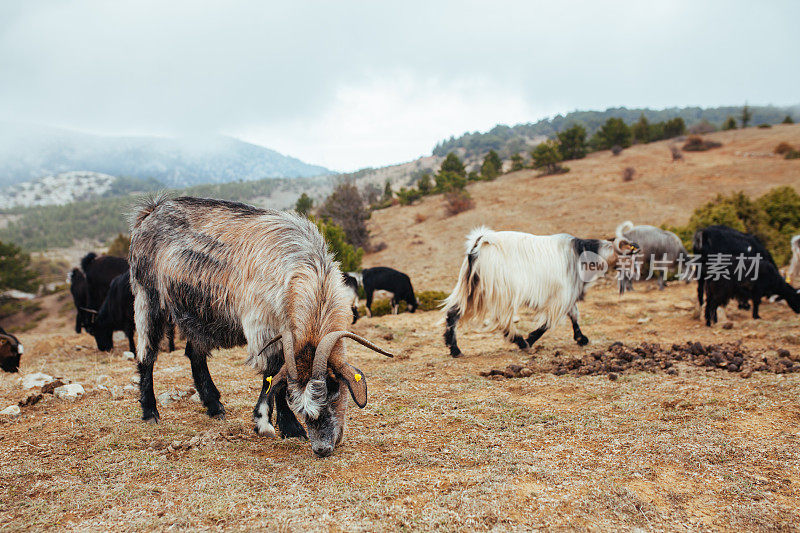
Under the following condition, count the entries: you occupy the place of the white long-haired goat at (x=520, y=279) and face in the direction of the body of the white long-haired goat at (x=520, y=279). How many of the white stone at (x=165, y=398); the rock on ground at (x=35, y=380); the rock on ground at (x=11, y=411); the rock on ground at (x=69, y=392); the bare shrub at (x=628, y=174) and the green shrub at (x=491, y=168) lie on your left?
2

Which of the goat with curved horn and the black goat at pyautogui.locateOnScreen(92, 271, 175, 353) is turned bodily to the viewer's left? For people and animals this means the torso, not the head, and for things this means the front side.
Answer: the black goat

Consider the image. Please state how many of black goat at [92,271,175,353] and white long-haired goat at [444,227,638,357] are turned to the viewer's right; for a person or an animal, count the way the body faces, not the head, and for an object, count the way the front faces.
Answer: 1

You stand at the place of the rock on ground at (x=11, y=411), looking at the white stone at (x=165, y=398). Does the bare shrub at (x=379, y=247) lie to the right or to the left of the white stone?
left

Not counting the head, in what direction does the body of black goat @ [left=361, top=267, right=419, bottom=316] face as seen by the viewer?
to the viewer's right

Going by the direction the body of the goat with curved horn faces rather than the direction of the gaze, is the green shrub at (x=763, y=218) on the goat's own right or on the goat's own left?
on the goat's own left

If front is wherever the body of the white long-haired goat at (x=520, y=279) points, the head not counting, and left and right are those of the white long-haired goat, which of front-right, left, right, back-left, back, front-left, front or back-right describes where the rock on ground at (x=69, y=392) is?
back-right

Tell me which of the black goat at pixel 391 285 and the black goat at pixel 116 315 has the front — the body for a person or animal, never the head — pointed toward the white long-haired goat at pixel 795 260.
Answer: the black goat at pixel 391 285

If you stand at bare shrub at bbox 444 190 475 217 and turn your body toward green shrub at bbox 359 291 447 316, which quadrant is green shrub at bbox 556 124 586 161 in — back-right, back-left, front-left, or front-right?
back-left

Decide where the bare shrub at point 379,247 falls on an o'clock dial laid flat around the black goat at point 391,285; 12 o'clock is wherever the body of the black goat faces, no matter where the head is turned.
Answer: The bare shrub is roughly at 9 o'clock from the black goat.

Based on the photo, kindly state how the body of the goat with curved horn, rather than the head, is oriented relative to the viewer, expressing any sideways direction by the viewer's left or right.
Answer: facing the viewer and to the right of the viewer

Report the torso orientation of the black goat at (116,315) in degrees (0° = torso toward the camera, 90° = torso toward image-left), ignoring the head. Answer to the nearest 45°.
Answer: approximately 90°

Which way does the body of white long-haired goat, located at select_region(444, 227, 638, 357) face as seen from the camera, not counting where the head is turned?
to the viewer's right
